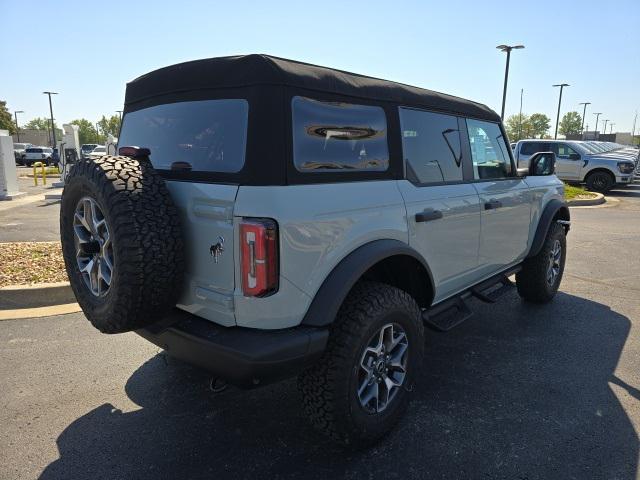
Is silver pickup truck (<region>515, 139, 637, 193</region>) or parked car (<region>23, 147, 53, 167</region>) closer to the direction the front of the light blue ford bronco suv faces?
the silver pickup truck

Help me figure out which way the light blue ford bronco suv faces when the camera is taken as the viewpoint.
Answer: facing away from the viewer and to the right of the viewer

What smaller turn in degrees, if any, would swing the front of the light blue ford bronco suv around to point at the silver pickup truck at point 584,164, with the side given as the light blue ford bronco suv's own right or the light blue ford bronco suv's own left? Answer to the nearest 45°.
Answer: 0° — it already faces it

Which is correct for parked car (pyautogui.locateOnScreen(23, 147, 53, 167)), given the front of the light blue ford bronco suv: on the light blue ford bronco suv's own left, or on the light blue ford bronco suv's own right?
on the light blue ford bronco suv's own left
